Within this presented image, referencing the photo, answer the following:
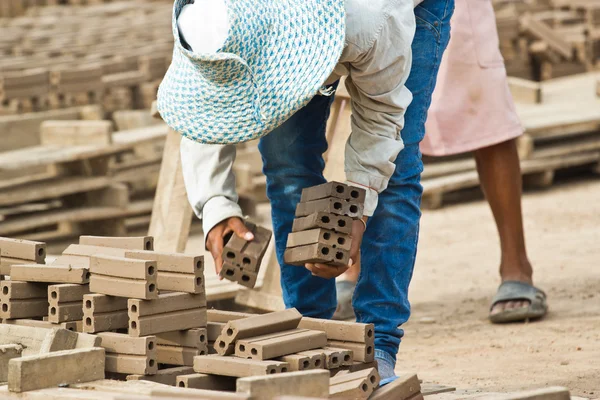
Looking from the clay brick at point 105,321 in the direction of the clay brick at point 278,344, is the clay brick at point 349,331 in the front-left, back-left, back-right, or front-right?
front-left

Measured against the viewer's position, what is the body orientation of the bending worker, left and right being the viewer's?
facing the viewer and to the left of the viewer

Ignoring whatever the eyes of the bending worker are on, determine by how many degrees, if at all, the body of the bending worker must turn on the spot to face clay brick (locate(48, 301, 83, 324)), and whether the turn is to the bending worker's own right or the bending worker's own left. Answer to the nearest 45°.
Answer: approximately 45° to the bending worker's own right

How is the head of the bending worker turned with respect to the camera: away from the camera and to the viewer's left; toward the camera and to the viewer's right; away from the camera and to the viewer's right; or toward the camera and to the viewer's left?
toward the camera and to the viewer's left

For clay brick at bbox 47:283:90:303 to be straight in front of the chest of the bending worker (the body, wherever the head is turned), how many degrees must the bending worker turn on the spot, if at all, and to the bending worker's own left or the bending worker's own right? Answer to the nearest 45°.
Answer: approximately 45° to the bending worker's own right

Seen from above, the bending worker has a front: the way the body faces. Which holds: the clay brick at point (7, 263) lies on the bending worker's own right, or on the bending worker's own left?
on the bending worker's own right

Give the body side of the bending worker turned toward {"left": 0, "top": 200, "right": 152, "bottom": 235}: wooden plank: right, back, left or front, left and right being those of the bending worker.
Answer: right
